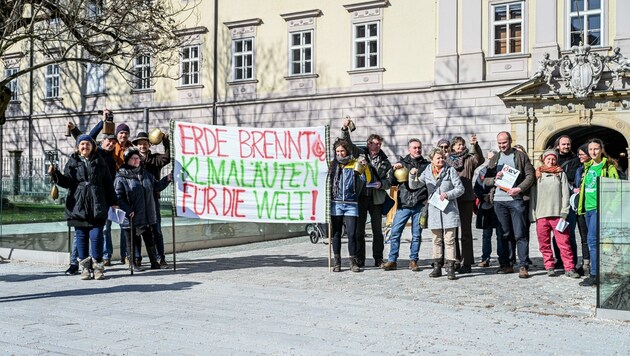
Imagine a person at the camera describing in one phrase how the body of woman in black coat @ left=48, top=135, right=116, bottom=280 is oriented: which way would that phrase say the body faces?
toward the camera

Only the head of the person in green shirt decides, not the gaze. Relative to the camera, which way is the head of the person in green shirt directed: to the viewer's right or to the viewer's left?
to the viewer's left

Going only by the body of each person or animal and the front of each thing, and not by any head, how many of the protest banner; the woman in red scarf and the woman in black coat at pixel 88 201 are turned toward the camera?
3

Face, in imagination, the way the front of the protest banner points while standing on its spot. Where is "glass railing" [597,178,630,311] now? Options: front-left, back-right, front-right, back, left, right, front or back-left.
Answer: front-left

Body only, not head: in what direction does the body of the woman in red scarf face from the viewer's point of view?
toward the camera

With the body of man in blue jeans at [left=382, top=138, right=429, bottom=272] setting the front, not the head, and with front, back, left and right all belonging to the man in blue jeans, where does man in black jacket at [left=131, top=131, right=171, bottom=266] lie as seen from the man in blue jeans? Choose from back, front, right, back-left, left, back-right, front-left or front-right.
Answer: right

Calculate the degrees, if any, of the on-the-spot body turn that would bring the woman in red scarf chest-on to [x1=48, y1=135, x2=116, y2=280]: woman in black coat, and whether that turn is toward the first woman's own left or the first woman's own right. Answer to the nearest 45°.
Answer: approximately 90° to the first woman's own right
